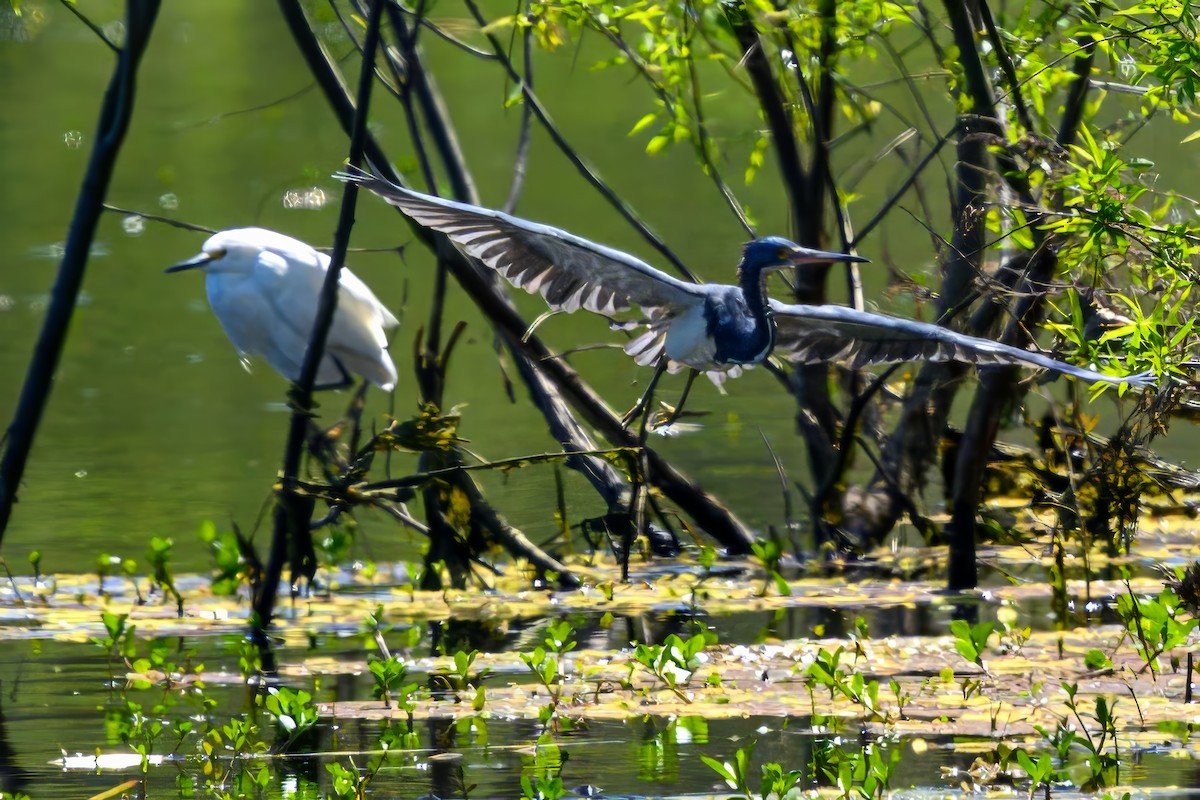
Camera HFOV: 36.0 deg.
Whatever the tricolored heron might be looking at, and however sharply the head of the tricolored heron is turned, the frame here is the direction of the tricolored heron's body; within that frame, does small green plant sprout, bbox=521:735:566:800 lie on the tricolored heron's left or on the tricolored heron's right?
on the tricolored heron's right

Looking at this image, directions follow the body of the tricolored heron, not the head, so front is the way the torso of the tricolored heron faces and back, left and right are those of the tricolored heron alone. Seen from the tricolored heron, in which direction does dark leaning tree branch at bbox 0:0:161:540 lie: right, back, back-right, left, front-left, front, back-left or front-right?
back-right

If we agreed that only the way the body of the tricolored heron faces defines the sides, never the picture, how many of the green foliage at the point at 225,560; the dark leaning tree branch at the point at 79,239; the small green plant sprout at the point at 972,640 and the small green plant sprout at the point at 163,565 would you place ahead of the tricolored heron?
1

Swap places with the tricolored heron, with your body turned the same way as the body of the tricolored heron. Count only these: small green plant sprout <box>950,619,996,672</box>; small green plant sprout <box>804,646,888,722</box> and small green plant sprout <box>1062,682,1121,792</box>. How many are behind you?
0

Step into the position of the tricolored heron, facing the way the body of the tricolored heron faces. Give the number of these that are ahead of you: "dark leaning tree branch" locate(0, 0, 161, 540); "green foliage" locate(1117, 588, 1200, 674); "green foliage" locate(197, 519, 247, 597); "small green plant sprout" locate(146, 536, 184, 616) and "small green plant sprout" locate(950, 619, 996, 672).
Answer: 2

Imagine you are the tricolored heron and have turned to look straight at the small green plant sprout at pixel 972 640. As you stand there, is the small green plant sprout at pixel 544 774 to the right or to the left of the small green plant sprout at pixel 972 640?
right

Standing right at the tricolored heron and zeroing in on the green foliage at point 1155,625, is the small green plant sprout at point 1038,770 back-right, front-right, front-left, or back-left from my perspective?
front-right

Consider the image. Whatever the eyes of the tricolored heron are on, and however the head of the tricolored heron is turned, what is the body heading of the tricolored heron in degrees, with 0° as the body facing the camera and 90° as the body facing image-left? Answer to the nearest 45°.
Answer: approximately 315°

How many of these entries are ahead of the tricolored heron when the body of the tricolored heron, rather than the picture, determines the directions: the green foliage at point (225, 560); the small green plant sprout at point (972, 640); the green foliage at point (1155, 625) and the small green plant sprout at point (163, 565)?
2

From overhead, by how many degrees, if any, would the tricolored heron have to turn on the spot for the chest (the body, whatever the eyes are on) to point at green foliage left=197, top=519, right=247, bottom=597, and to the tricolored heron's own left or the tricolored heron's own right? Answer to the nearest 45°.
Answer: approximately 135° to the tricolored heron's own right

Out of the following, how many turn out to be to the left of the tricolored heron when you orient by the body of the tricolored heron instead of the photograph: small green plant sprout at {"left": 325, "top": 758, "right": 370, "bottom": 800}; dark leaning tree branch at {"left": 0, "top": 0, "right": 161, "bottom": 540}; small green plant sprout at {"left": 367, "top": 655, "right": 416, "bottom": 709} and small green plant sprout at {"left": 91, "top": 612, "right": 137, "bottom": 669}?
0

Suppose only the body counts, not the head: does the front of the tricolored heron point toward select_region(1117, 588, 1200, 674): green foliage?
yes

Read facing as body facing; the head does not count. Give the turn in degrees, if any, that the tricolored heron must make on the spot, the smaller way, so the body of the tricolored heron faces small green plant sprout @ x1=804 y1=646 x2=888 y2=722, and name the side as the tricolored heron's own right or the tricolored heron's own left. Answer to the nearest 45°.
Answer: approximately 45° to the tricolored heron's own right

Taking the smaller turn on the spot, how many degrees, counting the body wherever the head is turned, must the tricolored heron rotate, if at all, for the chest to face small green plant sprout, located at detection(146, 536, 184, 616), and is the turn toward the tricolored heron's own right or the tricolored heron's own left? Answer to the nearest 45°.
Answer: approximately 135° to the tricolored heron's own right

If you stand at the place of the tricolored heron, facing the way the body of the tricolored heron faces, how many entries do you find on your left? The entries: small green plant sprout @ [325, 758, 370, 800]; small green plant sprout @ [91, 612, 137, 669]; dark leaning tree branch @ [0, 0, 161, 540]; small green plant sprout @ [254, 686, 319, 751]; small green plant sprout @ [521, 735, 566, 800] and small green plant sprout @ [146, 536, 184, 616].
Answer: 0
